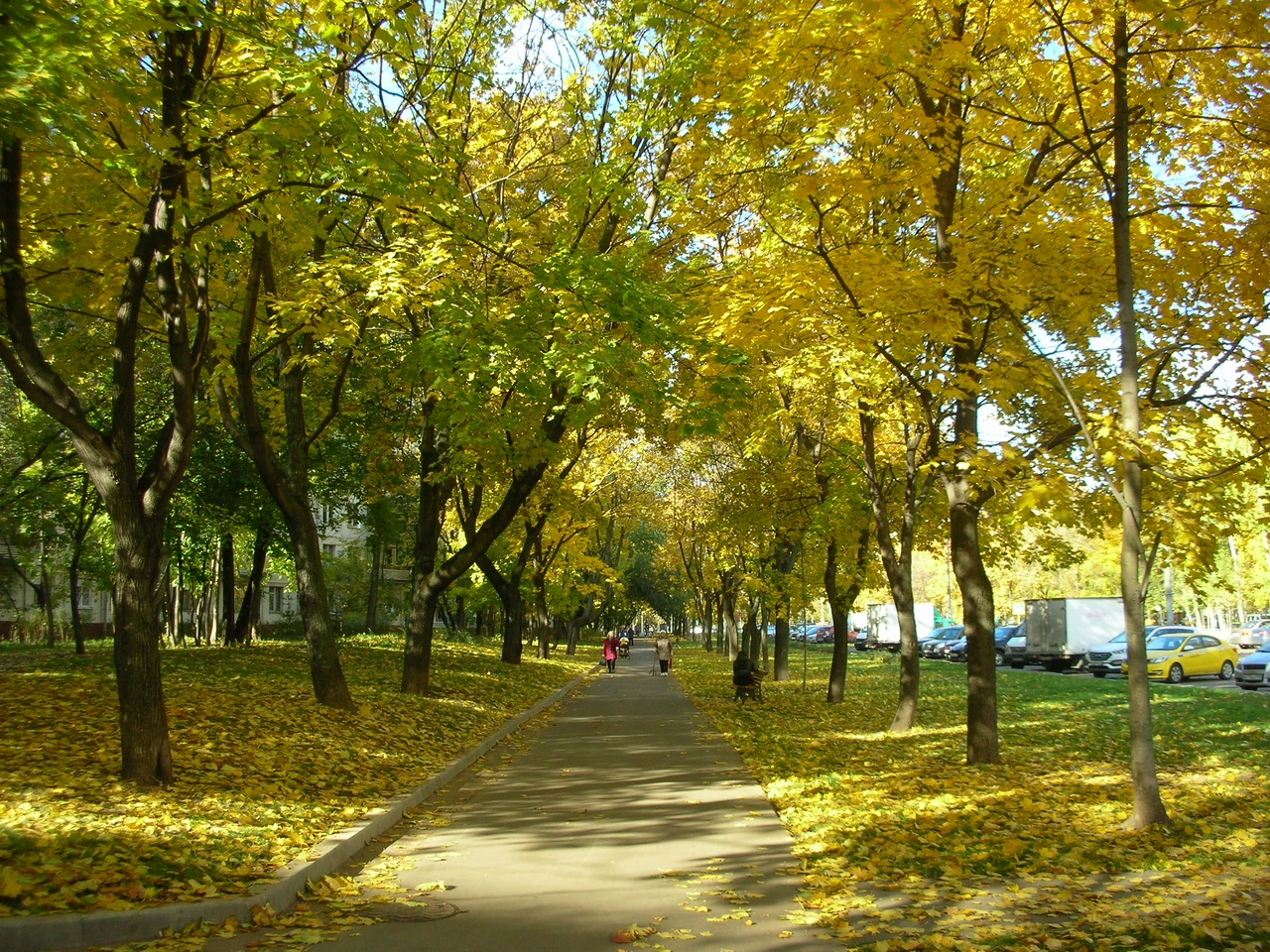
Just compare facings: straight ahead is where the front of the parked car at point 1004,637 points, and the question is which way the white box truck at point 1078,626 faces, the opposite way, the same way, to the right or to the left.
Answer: the opposite way

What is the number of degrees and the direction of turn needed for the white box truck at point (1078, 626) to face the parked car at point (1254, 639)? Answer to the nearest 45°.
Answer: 0° — it already faces it

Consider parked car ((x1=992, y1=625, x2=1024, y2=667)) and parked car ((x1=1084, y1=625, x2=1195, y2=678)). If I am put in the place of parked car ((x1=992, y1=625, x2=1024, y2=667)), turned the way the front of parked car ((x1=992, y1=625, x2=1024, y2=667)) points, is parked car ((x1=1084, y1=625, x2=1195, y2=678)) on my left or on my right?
on my left

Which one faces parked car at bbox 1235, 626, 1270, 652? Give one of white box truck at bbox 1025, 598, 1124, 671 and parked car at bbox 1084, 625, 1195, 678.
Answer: the white box truck

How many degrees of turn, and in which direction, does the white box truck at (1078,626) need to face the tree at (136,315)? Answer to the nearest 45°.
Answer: approximately 135° to its right

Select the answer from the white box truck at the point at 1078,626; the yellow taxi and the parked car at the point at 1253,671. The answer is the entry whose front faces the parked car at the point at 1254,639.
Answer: the white box truck

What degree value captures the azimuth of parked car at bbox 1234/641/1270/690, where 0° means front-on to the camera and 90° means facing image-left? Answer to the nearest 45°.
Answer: approximately 45°

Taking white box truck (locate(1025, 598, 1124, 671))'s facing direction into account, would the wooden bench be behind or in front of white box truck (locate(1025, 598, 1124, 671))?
behind

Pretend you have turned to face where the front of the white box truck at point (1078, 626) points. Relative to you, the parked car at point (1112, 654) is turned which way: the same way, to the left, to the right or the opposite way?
the opposite way

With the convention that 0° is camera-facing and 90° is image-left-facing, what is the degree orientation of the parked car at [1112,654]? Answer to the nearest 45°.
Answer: approximately 45°

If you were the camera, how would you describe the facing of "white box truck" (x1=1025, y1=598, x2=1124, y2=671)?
facing away from the viewer and to the right of the viewer
